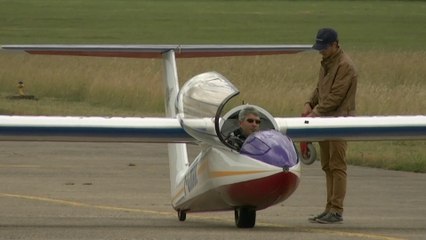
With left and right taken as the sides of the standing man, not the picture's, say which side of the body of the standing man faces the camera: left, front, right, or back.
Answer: left

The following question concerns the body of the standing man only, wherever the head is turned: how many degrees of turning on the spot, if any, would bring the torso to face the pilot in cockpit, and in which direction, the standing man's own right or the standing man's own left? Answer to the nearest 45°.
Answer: approximately 45° to the standing man's own left
